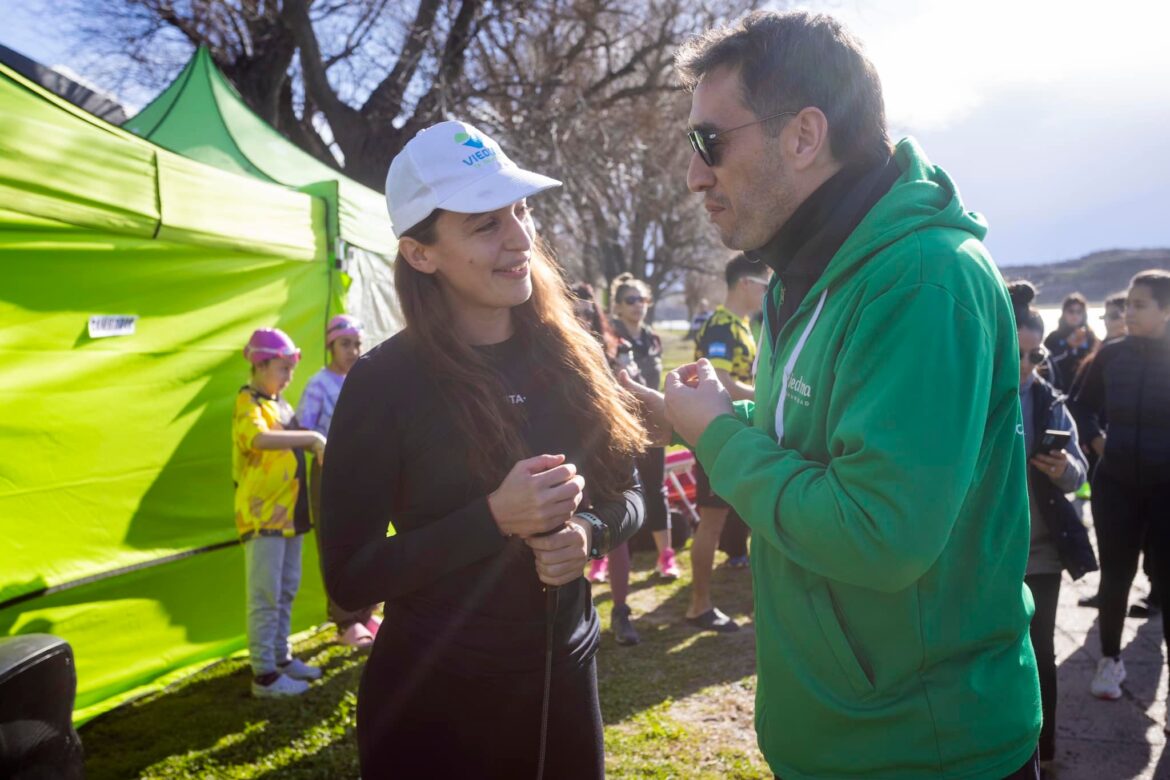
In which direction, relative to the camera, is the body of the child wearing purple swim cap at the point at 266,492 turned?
to the viewer's right

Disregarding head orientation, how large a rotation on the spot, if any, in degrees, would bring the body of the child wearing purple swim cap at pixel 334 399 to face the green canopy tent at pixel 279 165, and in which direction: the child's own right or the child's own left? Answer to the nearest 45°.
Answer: approximately 135° to the child's own left

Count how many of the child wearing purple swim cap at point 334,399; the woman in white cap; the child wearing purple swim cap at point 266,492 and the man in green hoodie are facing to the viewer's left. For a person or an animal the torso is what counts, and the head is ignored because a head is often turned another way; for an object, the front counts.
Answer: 1

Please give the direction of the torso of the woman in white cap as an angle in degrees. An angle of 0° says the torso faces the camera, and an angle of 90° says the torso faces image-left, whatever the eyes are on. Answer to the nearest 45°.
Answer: approximately 315°

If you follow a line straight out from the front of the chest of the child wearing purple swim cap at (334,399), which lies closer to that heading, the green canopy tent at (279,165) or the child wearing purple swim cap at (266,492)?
the child wearing purple swim cap

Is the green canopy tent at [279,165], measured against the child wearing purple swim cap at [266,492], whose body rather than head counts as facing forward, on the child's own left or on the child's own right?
on the child's own left

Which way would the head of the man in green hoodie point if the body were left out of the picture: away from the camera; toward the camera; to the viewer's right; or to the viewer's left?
to the viewer's left

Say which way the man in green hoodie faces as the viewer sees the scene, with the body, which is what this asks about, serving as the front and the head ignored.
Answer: to the viewer's left
